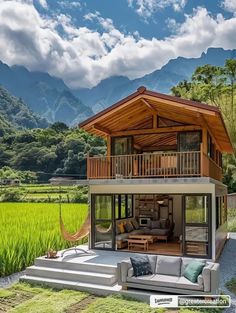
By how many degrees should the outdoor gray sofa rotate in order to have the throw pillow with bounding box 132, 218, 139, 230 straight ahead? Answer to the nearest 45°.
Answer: approximately 180°

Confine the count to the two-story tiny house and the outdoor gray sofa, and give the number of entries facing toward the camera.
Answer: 2

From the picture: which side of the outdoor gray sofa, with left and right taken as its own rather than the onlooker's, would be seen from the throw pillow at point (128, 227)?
back

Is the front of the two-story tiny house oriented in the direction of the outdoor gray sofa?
yes

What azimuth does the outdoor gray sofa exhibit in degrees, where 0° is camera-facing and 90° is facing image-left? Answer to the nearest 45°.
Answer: approximately 0°

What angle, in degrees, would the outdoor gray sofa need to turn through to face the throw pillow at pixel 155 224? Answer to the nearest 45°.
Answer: approximately 180°
